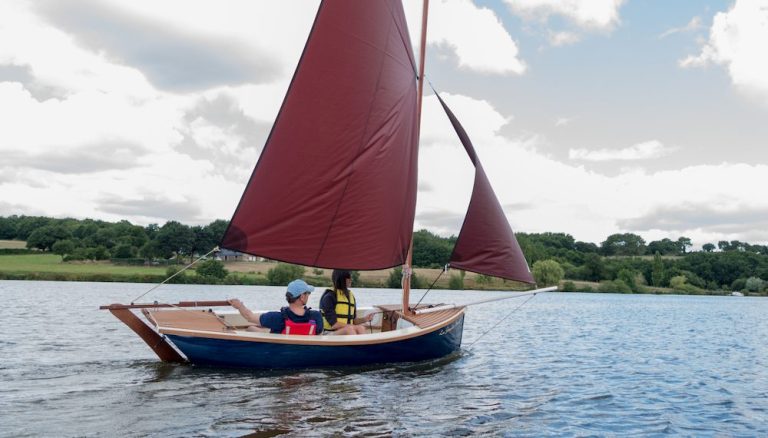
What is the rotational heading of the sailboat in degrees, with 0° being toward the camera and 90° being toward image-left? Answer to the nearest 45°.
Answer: approximately 270°
